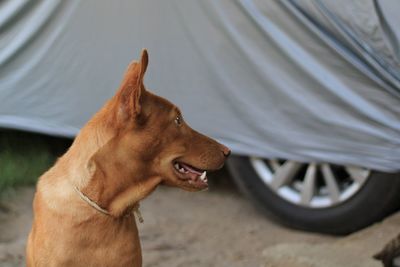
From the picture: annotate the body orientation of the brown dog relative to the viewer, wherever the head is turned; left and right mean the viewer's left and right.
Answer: facing to the right of the viewer
